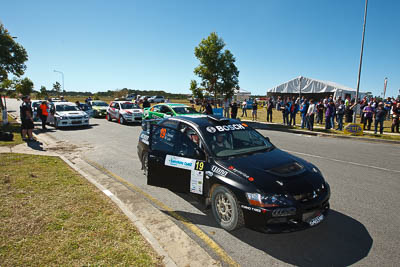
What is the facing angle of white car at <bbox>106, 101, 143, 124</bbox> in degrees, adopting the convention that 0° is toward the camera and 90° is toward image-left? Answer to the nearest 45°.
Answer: approximately 315°

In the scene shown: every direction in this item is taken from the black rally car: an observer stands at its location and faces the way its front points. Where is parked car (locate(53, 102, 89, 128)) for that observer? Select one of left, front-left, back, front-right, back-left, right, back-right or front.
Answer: back

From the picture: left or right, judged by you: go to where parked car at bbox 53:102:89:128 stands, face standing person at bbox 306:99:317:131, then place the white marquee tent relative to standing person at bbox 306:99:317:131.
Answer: left

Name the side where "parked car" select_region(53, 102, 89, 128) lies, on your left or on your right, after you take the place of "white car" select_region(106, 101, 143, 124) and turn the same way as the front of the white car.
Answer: on your right

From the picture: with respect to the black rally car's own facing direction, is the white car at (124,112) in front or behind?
behind

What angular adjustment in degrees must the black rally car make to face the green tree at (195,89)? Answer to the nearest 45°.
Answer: approximately 135° to its left

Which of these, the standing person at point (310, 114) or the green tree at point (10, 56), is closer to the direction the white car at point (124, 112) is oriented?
the standing person

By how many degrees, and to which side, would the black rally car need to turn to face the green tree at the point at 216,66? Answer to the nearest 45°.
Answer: approximately 135° to its left

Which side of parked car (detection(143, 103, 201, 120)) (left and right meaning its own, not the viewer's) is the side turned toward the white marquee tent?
left
